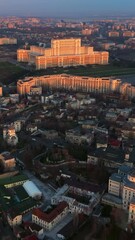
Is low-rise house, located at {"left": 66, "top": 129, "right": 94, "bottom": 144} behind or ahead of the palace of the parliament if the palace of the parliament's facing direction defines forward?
ahead

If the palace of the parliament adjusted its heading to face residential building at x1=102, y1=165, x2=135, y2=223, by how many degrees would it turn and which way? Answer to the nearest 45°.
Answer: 0° — it already faces it

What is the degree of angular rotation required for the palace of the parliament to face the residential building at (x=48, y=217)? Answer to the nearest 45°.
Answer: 0° — it already faces it

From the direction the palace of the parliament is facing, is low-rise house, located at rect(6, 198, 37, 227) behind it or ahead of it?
ahead

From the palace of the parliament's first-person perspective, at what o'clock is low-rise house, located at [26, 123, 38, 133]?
The low-rise house is roughly at 12 o'clock from the palace of the parliament.

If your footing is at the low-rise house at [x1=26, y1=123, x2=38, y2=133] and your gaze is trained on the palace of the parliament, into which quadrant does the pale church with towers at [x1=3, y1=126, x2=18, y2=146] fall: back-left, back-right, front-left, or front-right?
back-left

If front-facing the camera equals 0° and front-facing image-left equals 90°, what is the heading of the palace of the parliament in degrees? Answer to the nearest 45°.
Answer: approximately 0°

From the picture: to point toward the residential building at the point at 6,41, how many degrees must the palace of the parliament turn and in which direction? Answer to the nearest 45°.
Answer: approximately 135° to its right

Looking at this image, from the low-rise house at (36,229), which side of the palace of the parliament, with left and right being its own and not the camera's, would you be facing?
front

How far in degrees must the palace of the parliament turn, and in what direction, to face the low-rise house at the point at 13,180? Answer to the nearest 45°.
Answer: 0° — it already faces it

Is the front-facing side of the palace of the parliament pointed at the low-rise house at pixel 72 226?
yes
